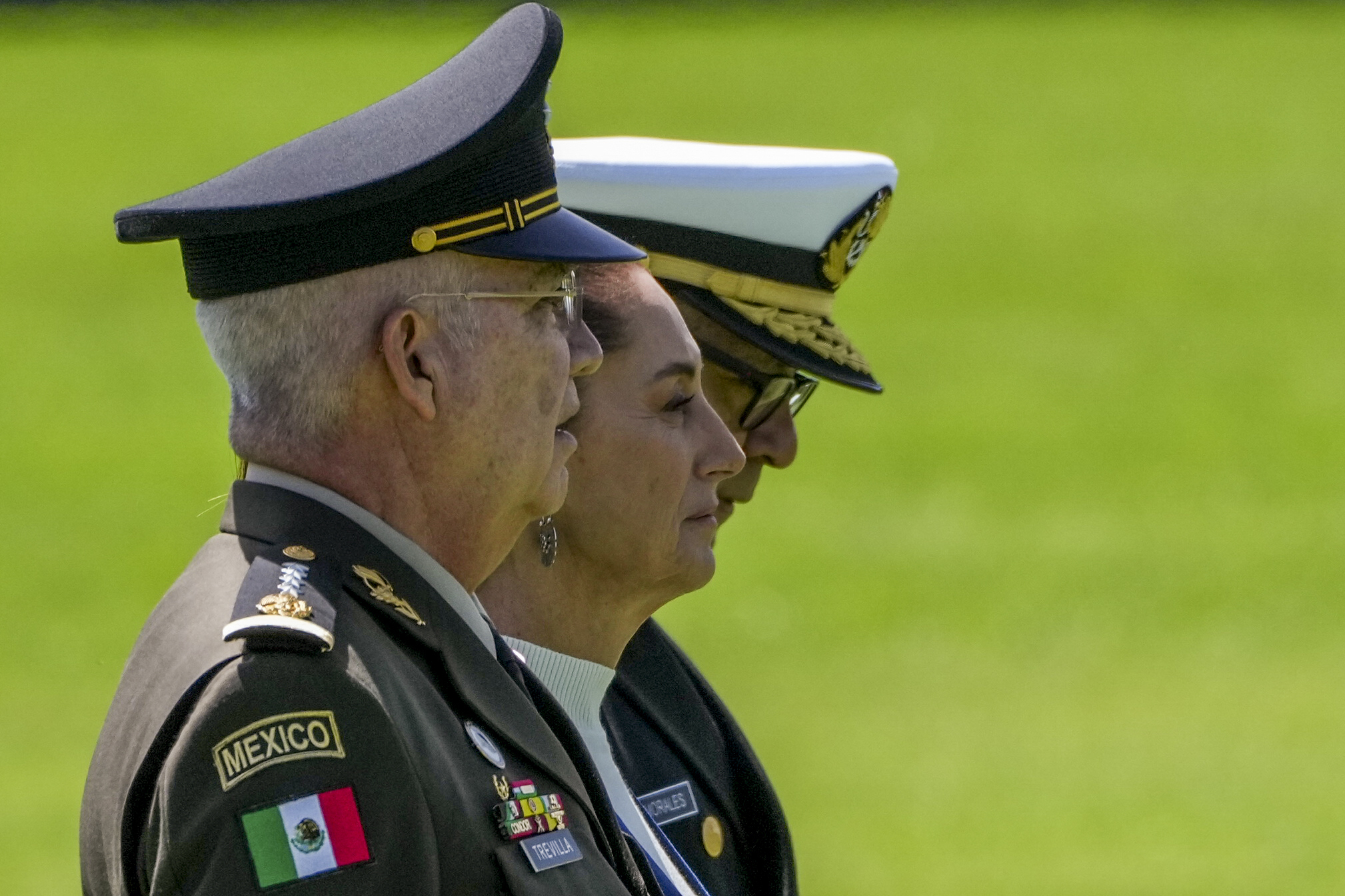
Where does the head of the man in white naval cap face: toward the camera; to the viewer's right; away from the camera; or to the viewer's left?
to the viewer's right

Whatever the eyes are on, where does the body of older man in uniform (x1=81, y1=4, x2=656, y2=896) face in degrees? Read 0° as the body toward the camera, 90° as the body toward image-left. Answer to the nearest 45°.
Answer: approximately 270°

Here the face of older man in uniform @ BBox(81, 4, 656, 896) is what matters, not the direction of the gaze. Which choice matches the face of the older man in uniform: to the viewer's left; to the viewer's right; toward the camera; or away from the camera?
to the viewer's right

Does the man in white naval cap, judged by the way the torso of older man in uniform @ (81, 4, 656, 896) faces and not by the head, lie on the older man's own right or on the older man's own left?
on the older man's own left
